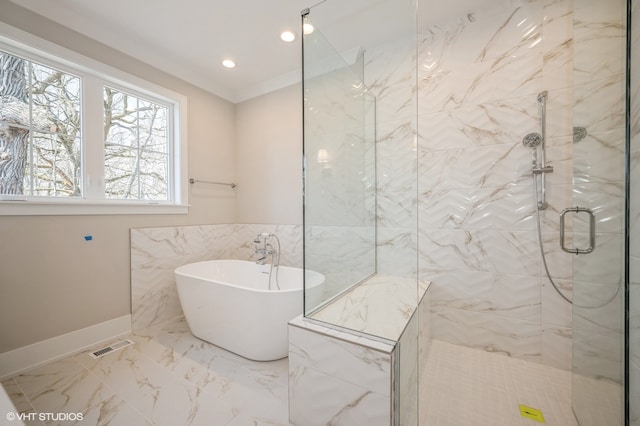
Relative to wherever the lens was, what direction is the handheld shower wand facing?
facing the viewer and to the left of the viewer

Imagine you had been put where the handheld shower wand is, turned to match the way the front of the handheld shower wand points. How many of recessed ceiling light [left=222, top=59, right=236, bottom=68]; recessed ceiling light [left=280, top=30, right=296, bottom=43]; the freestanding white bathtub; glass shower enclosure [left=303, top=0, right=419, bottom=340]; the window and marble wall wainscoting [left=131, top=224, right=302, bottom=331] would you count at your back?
0

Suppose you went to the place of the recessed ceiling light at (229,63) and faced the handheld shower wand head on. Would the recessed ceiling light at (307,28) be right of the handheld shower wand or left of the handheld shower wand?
right

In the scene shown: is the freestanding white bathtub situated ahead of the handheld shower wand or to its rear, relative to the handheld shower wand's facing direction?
ahead

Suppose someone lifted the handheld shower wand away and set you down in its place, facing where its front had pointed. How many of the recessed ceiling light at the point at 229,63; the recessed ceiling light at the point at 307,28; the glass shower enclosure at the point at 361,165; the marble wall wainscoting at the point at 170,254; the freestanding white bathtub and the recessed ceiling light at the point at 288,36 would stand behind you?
0

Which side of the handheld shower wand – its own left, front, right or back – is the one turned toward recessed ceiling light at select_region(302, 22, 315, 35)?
front

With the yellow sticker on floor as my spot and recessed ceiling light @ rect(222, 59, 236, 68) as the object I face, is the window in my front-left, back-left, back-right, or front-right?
front-left

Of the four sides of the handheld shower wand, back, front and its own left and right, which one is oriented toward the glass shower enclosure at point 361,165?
front

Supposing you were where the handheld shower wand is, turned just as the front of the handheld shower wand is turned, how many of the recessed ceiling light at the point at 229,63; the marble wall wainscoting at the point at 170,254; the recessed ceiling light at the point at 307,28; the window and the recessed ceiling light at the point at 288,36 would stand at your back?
0

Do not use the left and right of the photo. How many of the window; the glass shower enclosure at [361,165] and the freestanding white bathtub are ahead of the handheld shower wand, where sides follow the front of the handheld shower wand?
3

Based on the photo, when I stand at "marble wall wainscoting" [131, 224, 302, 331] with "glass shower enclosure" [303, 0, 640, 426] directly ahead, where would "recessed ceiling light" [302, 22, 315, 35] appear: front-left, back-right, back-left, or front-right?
front-right

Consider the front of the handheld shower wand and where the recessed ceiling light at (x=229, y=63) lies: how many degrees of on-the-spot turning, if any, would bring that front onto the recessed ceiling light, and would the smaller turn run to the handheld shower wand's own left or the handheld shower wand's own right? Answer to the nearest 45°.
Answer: approximately 45° to the handheld shower wand's own right

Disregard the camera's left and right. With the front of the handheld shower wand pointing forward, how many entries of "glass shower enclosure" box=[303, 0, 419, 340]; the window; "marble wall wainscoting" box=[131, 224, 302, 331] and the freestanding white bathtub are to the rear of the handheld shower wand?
0
